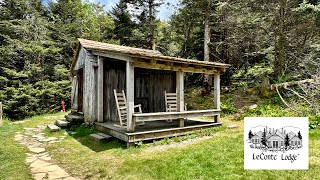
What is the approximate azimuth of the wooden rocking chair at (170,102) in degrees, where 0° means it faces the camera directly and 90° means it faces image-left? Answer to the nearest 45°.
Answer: approximately 315°

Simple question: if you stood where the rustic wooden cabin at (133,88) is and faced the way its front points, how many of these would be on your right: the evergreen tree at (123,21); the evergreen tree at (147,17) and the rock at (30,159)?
1

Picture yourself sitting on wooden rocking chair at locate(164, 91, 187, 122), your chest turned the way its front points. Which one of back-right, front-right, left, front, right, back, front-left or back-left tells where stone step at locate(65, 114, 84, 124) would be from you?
back-right

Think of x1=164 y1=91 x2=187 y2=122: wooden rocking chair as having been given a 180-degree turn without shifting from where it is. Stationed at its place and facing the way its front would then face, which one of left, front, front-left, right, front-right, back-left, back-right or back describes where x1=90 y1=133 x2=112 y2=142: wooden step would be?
left

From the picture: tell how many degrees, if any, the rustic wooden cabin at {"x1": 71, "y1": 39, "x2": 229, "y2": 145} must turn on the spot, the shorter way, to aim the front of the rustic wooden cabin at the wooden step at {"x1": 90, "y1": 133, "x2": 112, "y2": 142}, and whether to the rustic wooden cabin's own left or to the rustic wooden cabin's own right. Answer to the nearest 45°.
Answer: approximately 90° to the rustic wooden cabin's own right

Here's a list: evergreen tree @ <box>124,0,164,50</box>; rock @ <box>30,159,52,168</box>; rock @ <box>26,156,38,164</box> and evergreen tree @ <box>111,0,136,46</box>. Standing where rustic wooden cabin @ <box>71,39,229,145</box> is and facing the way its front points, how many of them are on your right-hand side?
2

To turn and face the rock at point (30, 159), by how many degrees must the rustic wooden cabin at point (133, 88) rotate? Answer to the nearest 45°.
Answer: approximately 90° to its right

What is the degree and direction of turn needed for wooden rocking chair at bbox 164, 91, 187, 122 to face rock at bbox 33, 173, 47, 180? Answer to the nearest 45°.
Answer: approximately 90° to its right

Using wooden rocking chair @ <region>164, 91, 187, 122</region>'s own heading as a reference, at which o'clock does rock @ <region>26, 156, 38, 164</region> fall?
The rock is roughly at 3 o'clock from the wooden rocking chair.

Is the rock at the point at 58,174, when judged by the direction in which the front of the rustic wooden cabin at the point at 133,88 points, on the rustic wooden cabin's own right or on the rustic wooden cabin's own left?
on the rustic wooden cabin's own right
